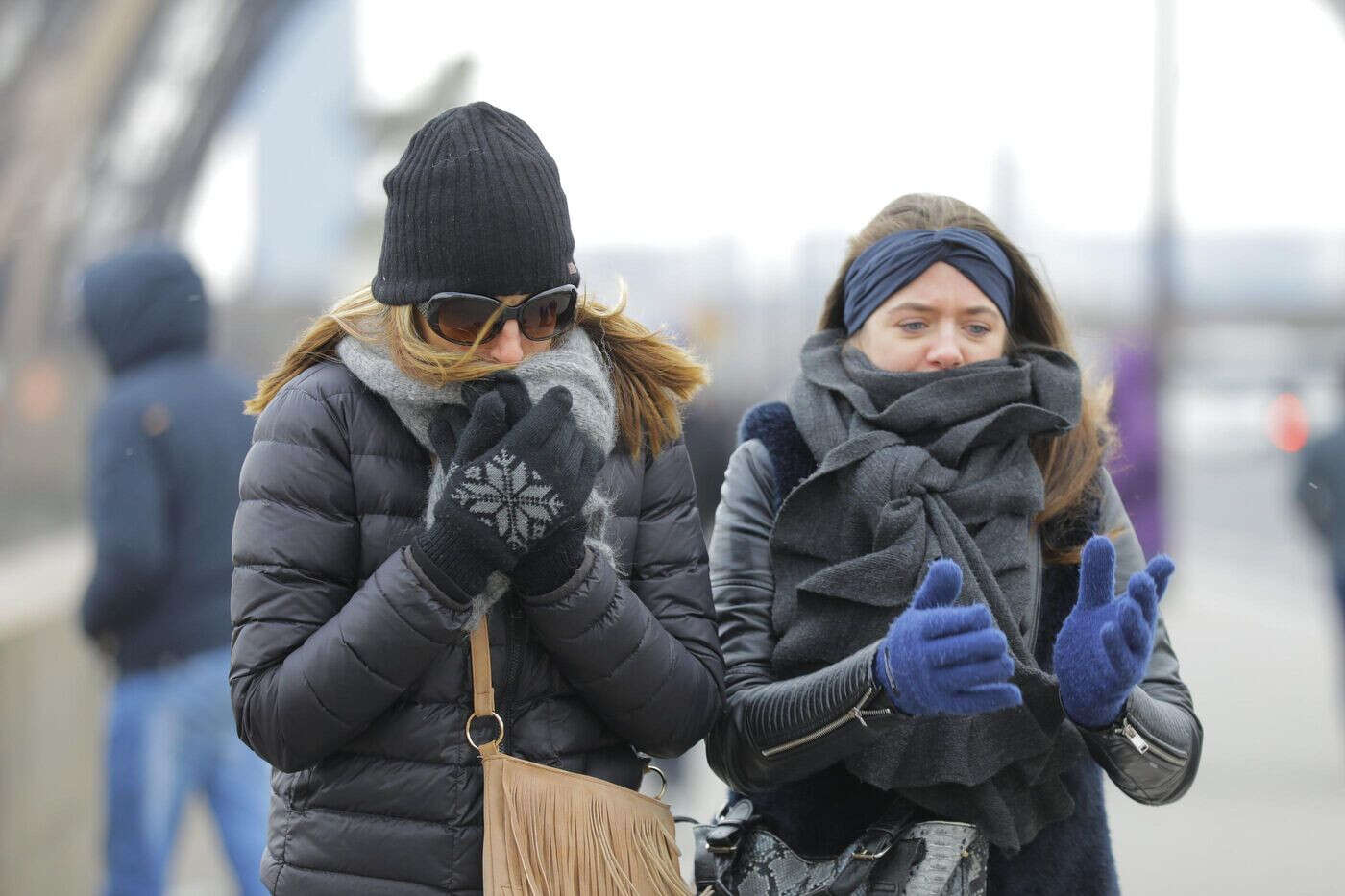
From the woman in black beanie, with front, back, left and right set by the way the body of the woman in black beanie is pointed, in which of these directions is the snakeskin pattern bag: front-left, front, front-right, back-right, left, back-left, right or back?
left

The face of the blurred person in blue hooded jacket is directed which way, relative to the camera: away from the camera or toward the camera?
away from the camera

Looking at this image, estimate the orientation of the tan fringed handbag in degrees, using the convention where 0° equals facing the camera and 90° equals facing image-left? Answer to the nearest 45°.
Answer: approximately 0°

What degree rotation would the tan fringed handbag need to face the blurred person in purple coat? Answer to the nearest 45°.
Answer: approximately 135° to its left

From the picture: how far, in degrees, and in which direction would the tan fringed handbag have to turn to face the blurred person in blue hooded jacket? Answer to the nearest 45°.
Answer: approximately 135° to its right

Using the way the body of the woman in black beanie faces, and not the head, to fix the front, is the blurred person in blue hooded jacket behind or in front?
behind

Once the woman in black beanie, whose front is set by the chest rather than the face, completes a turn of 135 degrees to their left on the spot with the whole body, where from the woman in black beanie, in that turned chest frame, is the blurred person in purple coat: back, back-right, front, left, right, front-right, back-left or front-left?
front
